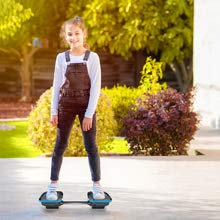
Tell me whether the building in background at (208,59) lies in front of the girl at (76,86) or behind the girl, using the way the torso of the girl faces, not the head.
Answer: behind

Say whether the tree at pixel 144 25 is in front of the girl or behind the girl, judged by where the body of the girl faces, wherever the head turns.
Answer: behind

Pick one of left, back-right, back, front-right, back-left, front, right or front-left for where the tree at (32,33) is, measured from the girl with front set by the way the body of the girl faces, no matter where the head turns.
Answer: back

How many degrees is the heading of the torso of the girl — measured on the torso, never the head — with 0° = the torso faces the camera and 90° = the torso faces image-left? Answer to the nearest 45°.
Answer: approximately 0°

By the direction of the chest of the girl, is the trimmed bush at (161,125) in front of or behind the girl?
behind
